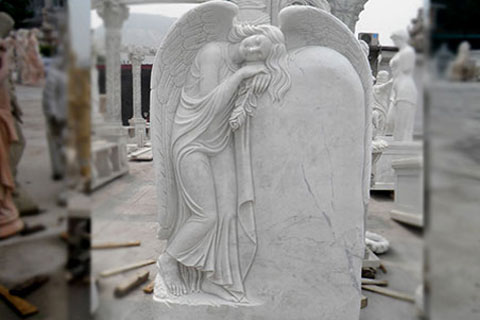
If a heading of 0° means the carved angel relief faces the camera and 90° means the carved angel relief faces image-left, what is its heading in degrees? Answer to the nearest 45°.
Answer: approximately 0°
